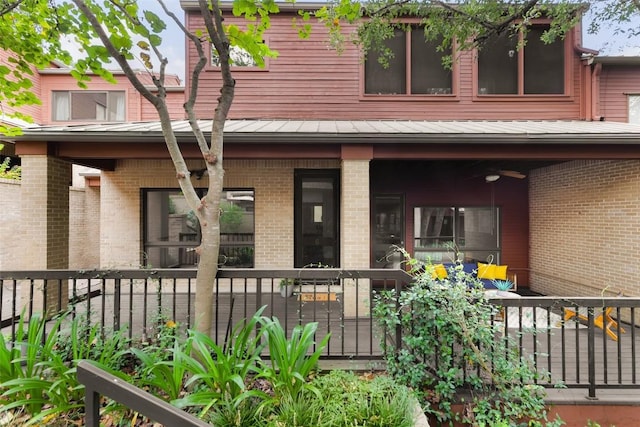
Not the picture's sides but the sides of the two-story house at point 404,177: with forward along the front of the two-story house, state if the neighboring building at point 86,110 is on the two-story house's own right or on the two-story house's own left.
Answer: on the two-story house's own right

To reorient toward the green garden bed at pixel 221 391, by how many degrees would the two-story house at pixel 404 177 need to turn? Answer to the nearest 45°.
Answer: approximately 45° to its right

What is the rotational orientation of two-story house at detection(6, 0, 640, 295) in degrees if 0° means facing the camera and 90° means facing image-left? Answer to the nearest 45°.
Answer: approximately 0°
